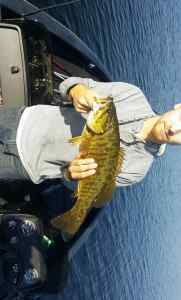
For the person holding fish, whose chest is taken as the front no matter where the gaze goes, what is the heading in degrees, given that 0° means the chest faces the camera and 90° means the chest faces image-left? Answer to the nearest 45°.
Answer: approximately 0°
